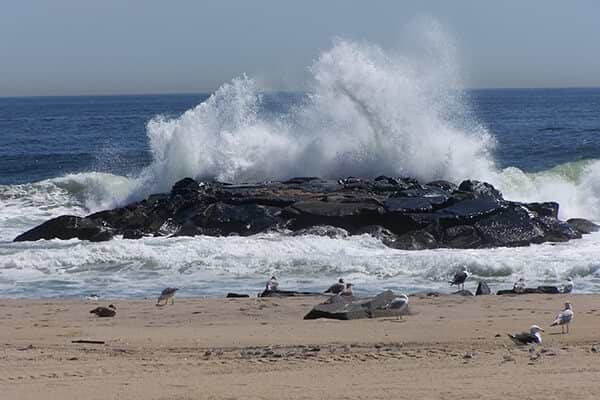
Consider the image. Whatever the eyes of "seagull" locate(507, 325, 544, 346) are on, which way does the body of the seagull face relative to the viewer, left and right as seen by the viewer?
facing to the right of the viewer

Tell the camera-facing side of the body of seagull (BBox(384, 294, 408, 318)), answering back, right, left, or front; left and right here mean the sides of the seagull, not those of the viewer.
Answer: right

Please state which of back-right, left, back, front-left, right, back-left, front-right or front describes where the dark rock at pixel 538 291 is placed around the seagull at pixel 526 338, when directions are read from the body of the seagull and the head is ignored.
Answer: left

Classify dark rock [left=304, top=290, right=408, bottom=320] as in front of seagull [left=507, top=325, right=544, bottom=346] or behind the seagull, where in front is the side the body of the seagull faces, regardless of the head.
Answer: behind
